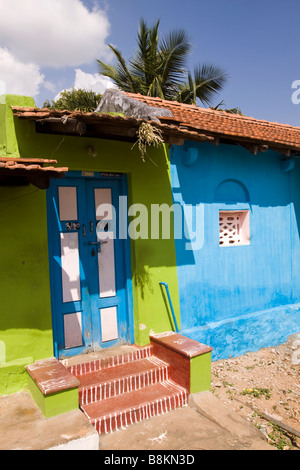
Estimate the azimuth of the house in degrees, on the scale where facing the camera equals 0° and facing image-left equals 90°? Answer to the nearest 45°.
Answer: approximately 315°

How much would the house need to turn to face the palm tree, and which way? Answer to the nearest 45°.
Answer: approximately 135° to its left
